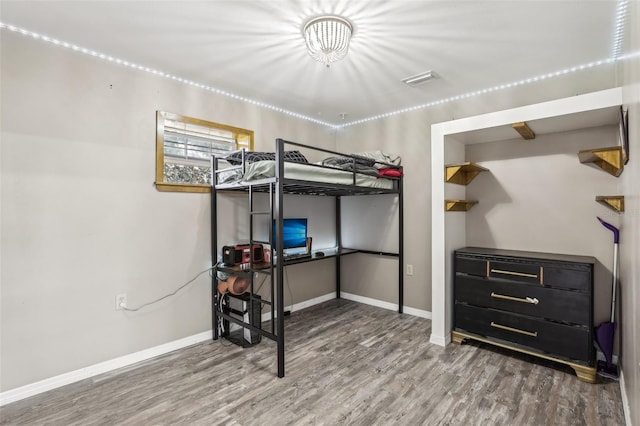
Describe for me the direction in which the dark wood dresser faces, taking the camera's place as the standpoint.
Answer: facing the viewer and to the left of the viewer

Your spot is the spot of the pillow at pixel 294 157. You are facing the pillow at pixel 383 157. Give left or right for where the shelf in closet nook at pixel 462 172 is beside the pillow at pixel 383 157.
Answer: right
